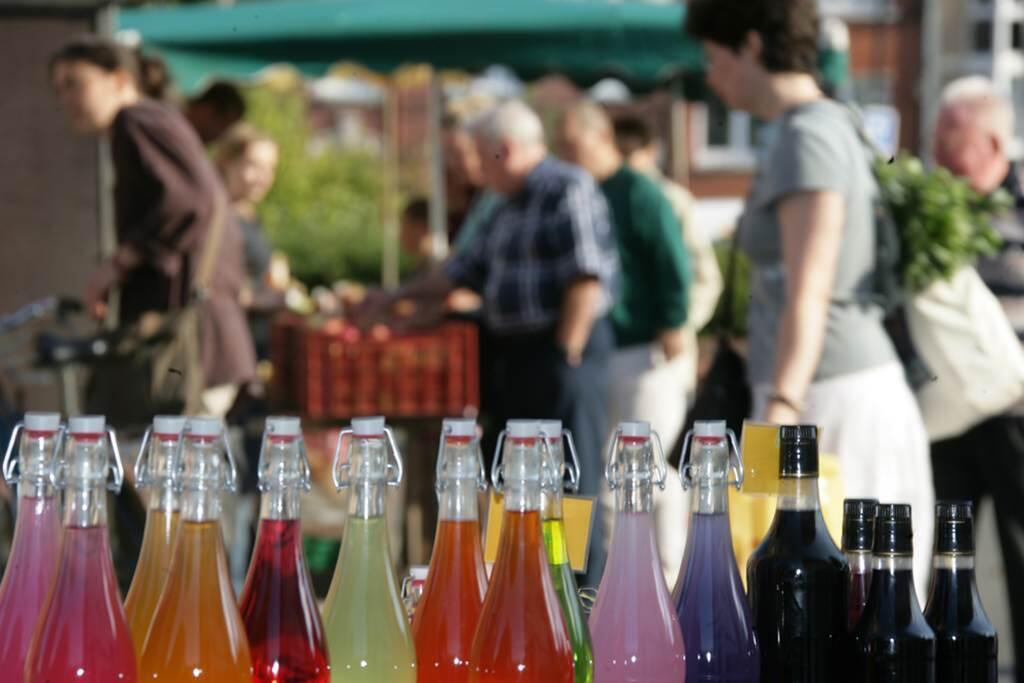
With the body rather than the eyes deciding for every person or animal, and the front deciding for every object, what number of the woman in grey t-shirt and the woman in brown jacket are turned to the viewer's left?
2

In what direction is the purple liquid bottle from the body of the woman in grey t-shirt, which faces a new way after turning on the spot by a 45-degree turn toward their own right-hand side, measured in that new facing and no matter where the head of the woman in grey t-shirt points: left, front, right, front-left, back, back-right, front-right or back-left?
back-left

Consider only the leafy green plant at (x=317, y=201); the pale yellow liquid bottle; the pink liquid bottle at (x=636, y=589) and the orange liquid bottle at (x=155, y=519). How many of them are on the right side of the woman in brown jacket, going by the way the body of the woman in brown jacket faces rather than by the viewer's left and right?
1

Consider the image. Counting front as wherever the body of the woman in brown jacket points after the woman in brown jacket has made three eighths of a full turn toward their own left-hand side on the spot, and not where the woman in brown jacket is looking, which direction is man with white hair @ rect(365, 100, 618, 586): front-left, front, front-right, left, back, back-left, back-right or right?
front-left

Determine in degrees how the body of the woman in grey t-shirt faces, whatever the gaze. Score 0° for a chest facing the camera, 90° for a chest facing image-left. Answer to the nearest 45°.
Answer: approximately 90°

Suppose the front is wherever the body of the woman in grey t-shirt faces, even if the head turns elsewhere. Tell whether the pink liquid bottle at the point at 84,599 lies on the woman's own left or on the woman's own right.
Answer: on the woman's own left

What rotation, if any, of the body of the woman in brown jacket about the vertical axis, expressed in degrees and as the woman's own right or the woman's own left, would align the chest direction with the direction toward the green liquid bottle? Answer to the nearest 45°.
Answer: approximately 90° to the woman's own left

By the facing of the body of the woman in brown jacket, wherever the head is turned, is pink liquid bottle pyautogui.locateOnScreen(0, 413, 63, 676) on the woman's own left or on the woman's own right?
on the woman's own left

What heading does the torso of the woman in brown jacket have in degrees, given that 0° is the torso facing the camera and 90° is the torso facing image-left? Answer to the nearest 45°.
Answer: approximately 90°

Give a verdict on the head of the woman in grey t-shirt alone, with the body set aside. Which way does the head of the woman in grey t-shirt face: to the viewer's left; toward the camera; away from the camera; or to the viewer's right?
to the viewer's left

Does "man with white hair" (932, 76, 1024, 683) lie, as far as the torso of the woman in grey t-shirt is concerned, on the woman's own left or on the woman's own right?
on the woman's own right

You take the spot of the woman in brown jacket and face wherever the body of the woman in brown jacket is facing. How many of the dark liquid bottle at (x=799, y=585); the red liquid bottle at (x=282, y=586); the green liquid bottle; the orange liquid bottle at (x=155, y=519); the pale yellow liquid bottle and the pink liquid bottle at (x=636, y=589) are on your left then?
6

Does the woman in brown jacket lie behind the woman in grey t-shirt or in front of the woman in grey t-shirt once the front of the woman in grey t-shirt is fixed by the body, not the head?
in front

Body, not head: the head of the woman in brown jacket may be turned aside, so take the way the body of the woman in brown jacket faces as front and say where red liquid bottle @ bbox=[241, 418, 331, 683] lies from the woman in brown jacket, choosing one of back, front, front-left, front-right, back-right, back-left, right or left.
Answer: left

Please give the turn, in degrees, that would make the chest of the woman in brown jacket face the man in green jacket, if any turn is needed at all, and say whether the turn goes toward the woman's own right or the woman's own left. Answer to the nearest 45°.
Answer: approximately 180°
